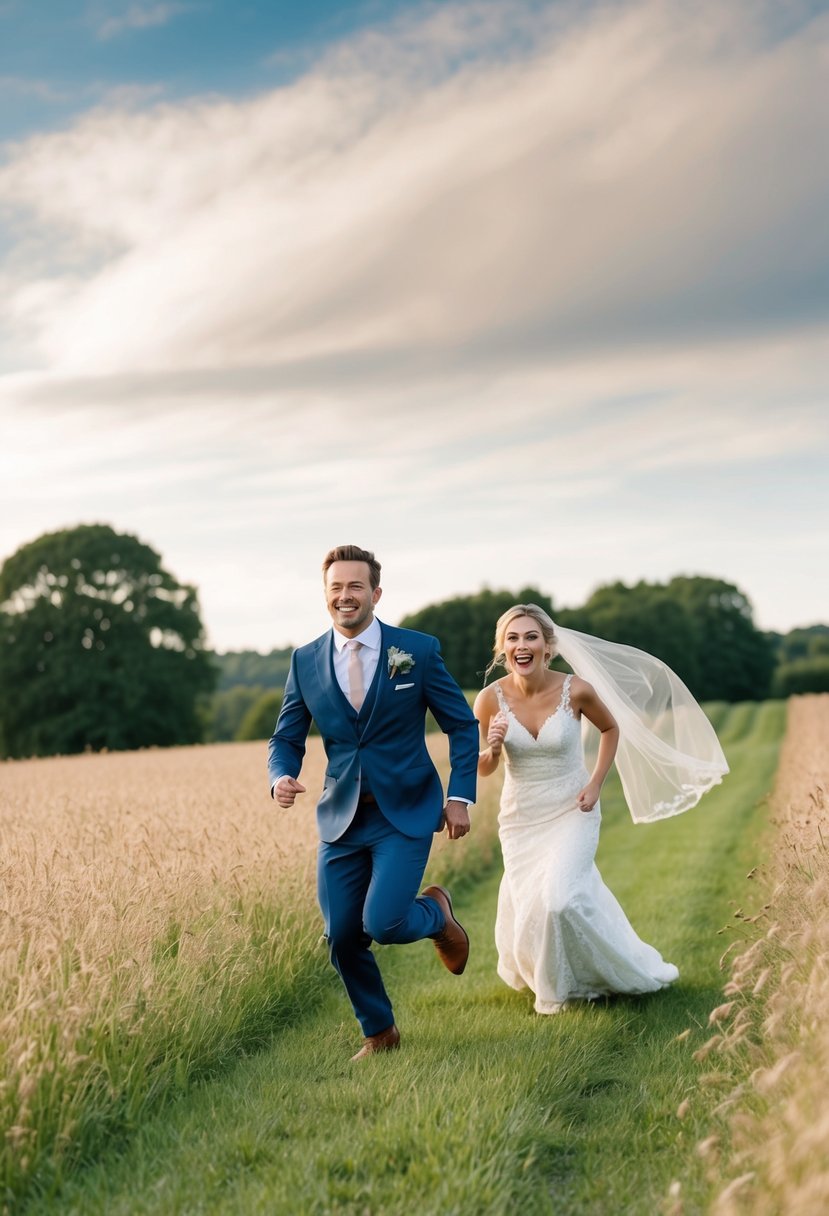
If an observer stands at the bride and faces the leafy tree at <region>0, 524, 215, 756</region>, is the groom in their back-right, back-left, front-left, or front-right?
back-left

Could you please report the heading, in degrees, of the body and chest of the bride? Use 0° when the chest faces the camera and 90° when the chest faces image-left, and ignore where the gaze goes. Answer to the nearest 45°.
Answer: approximately 0°

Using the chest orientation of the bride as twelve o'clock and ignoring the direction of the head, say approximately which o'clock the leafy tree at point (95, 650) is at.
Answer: The leafy tree is roughly at 5 o'clock from the bride.

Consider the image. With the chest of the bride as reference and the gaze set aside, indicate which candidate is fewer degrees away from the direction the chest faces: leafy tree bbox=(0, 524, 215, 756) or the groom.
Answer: the groom

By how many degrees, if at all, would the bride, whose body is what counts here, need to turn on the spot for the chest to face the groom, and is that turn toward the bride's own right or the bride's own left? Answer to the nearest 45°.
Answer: approximately 45° to the bride's own right
